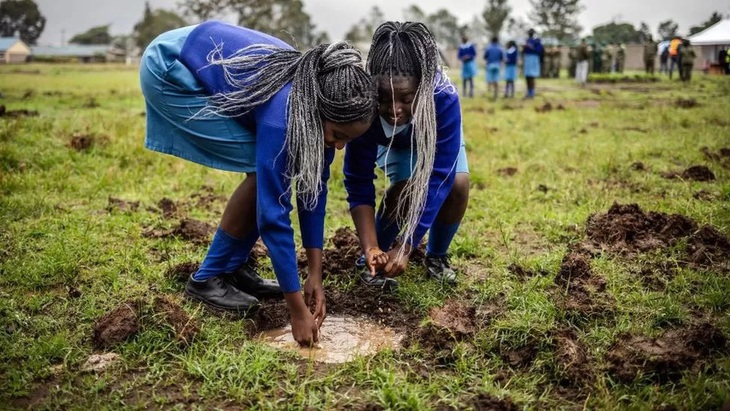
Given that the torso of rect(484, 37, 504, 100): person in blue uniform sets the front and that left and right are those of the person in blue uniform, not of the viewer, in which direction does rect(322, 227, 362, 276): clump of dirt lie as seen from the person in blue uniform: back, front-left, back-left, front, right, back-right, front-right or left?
back

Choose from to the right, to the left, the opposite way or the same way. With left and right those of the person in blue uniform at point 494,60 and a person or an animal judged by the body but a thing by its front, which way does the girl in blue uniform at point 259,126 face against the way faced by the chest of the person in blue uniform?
to the right

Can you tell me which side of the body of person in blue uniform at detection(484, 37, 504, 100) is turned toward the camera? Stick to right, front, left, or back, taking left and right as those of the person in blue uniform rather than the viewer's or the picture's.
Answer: back

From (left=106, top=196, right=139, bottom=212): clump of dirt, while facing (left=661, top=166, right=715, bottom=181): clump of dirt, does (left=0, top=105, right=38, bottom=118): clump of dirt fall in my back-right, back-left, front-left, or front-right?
back-left

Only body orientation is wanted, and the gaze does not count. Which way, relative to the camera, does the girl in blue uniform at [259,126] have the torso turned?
to the viewer's right

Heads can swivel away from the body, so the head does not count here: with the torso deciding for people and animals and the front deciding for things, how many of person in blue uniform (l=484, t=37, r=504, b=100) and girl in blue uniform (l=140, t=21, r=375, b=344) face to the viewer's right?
1

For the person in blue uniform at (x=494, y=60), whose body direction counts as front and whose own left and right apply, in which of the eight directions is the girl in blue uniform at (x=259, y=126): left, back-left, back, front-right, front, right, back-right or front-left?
back

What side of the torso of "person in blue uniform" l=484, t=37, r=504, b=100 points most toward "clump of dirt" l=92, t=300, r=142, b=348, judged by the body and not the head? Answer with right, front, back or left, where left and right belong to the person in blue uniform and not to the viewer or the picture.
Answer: back

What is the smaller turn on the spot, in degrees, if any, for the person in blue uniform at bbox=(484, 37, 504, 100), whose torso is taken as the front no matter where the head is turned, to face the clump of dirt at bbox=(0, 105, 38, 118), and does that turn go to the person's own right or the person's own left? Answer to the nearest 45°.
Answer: approximately 135° to the person's own left

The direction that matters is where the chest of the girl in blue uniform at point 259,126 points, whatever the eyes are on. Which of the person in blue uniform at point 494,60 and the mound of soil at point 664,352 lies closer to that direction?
the mound of soil

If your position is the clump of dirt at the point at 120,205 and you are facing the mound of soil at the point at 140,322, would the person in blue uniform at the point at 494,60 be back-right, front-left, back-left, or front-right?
back-left

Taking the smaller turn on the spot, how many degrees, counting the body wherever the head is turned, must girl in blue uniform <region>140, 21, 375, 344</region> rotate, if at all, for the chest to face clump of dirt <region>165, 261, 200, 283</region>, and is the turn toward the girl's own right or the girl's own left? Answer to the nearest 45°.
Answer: approximately 135° to the girl's own left

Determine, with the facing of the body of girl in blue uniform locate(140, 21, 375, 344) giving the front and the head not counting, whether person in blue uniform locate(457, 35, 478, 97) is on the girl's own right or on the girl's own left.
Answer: on the girl's own left

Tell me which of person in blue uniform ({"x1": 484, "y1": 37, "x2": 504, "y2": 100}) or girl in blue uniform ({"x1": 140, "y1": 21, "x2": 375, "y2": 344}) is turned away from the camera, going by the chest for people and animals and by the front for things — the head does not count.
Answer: the person in blue uniform

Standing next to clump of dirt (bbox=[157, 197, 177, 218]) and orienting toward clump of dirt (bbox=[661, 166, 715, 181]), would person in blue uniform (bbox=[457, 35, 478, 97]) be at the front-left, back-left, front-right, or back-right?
front-left

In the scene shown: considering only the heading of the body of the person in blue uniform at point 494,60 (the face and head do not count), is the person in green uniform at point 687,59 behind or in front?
in front

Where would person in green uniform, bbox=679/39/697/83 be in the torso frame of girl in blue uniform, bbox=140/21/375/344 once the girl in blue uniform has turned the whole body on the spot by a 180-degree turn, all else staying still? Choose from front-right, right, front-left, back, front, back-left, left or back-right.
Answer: back-right
